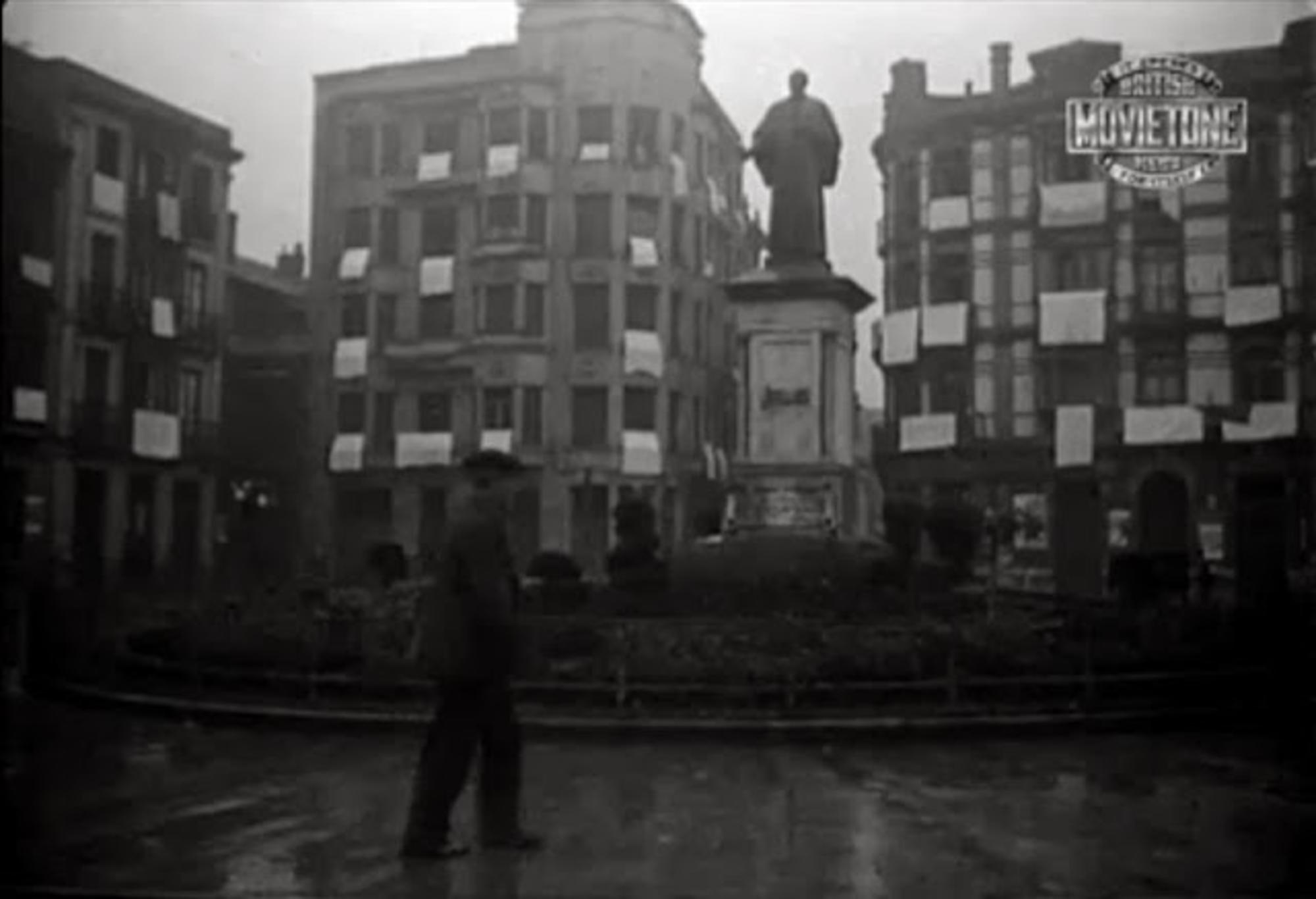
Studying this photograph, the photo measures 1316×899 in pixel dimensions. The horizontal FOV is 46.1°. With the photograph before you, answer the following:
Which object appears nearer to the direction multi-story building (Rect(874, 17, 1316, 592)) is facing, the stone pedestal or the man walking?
the man walking

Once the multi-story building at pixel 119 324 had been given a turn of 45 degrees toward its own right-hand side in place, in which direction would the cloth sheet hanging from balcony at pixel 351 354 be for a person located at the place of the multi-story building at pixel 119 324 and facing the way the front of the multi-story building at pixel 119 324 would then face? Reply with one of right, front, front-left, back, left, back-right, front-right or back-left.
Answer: left

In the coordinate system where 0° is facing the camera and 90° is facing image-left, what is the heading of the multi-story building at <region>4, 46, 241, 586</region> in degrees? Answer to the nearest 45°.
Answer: approximately 315°

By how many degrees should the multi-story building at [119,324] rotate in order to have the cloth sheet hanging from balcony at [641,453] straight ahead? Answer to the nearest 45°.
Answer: approximately 45° to its left

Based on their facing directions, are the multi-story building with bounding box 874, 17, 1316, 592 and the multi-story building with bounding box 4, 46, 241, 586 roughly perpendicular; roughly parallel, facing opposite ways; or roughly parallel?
roughly perpendicular

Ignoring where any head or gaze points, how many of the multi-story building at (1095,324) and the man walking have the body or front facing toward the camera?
1
